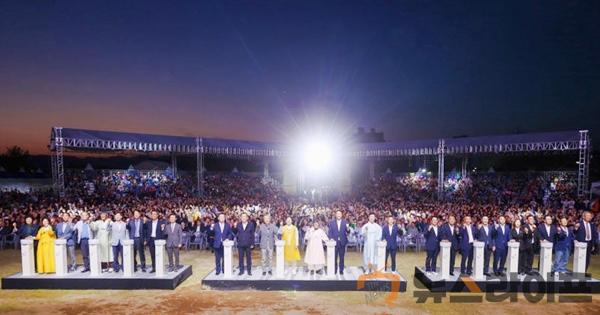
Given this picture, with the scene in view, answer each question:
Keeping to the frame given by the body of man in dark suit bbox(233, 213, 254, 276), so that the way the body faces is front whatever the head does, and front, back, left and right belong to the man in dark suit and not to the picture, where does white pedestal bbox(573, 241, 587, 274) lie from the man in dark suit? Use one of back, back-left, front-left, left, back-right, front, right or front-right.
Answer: left

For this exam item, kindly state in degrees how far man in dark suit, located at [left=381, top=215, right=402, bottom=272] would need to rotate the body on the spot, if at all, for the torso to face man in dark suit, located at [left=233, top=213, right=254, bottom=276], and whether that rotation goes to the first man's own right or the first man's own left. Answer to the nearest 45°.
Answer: approximately 90° to the first man's own right

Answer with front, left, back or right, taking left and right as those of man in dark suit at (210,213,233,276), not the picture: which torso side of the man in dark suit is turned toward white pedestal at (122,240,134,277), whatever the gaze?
right

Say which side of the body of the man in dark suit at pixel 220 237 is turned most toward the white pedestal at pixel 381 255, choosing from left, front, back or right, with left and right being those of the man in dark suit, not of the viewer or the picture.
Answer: left
